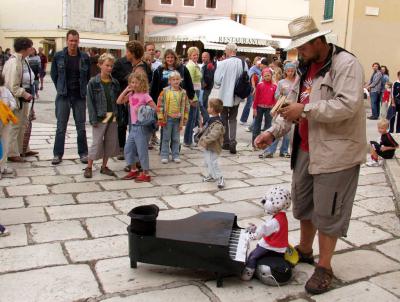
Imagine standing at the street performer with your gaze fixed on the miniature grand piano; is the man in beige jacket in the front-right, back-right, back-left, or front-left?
front-right

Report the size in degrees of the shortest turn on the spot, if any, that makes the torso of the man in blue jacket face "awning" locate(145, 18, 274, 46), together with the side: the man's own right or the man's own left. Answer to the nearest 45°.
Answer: approximately 180°

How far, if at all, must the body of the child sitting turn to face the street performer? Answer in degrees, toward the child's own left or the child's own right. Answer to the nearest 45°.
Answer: approximately 90° to the child's own left

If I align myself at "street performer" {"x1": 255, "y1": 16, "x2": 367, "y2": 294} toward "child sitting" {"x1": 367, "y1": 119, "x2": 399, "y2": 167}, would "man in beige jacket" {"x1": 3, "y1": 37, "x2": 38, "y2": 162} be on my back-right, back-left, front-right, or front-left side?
front-left

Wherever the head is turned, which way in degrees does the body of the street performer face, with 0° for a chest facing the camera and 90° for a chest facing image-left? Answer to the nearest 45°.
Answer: approximately 45°

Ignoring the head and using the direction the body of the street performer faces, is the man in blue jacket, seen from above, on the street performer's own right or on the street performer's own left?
on the street performer's own right

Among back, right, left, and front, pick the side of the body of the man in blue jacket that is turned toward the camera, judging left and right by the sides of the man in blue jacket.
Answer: front

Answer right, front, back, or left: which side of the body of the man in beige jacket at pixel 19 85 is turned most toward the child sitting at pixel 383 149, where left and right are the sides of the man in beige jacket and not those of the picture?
front

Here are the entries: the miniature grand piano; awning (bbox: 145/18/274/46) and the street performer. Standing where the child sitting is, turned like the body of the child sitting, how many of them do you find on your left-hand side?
2
